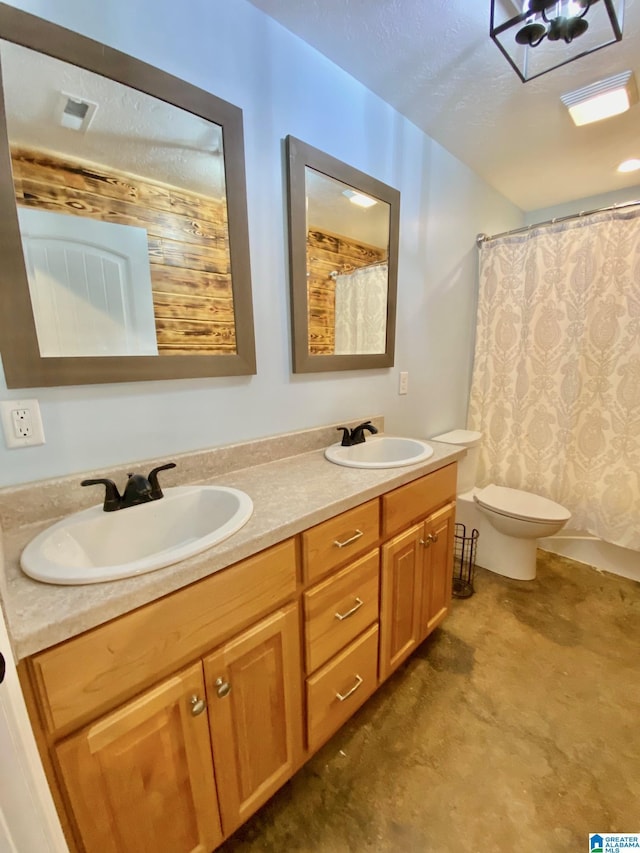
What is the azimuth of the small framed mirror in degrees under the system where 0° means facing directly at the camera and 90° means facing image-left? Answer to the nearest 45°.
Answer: approximately 315°

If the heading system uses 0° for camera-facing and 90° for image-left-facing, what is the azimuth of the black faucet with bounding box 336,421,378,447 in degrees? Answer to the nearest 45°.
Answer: approximately 315°

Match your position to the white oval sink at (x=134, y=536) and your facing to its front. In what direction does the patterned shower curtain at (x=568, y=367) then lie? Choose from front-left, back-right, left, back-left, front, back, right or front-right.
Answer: front-left

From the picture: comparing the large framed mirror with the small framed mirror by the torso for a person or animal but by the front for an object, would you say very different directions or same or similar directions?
same or similar directions

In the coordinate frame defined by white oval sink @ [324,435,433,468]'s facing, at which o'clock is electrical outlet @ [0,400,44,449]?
The electrical outlet is roughly at 3 o'clock from the white oval sink.

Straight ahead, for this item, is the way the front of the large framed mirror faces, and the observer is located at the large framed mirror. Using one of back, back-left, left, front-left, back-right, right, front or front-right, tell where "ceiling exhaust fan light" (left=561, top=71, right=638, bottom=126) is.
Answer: front-left

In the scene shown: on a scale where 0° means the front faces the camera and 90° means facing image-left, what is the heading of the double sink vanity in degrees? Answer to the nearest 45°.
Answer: approximately 315°

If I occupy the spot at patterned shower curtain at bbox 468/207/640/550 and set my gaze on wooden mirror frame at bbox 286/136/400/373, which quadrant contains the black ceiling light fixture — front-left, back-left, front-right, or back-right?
front-left

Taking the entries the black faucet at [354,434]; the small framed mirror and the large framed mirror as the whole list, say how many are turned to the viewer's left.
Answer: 0

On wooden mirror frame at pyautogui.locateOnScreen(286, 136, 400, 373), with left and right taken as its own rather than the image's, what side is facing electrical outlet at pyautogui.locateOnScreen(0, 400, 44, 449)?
right

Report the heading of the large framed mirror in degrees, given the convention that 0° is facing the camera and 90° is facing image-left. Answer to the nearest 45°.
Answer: approximately 315°

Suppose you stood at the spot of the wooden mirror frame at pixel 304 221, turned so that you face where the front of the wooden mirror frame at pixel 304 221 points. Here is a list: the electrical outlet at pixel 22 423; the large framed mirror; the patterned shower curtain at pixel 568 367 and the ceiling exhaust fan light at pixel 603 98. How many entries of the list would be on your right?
2
